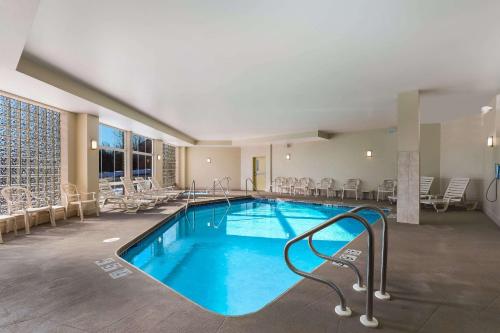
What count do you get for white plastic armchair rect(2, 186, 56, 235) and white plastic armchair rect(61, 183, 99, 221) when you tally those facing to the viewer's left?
0

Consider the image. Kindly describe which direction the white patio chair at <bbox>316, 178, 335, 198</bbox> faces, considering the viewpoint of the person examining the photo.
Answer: facing the viewer and to the left of the viewer

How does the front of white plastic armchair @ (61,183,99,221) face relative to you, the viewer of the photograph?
facing the viewer and to the right of the viewer

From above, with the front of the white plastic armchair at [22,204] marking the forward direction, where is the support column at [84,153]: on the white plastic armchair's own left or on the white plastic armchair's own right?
on the white plastic armchair's own left

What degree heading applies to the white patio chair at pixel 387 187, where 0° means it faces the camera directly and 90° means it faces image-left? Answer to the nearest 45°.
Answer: approximately 45°

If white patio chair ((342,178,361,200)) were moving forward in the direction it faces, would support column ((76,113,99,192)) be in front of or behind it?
in front

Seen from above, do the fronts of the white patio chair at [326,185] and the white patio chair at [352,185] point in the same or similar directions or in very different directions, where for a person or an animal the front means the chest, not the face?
same or similar directions

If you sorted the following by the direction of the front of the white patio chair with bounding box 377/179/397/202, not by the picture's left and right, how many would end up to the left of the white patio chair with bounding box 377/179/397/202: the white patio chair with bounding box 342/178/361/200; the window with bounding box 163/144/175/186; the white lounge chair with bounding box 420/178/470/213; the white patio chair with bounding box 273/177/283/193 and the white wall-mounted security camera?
2

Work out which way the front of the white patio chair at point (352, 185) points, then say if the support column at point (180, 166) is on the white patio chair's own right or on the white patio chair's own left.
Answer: on the white patio chair's own right

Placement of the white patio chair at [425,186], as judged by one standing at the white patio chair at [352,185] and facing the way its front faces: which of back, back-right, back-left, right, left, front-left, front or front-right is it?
left

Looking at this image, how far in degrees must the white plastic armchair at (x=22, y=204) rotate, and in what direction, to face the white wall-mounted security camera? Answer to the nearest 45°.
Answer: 0° — it already faces it

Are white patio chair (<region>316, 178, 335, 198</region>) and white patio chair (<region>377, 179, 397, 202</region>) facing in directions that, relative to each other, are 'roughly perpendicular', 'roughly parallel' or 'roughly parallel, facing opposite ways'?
roughly parallel

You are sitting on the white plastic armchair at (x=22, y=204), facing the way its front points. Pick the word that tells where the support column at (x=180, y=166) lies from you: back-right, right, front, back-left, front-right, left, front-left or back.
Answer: left

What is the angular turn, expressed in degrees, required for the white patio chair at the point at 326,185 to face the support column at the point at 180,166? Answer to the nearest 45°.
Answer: approximately 45° to its right

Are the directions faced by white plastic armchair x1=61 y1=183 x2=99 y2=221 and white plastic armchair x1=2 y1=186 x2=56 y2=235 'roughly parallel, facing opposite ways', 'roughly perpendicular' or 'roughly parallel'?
roughly parallel

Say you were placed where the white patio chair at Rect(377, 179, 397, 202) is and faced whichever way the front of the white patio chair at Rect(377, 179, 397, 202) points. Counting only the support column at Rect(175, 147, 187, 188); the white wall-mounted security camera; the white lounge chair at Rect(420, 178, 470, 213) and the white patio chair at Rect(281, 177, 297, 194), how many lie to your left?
2
